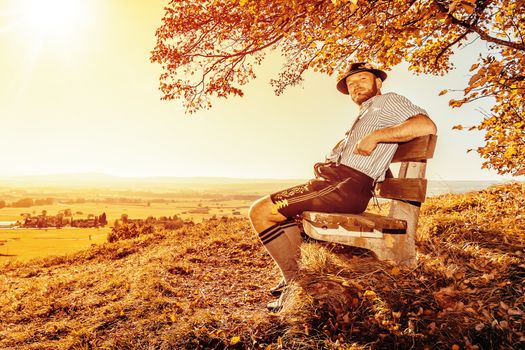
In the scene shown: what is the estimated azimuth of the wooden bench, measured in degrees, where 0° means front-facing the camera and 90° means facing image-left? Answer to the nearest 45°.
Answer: approximately 45°

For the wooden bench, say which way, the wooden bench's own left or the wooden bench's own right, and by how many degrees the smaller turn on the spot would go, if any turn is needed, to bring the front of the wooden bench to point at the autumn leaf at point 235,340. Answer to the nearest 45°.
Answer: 0° — it already faces it
